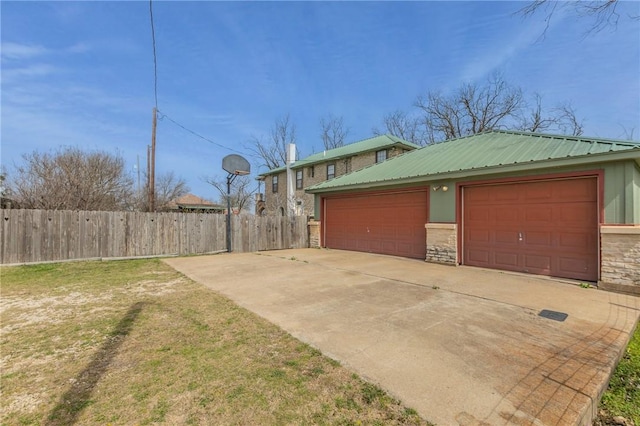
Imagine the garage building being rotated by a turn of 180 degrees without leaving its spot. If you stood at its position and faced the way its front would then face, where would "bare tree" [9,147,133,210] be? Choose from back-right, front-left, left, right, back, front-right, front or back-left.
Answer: back-left

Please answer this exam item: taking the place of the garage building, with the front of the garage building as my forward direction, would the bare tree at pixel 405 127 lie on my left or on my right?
on my right

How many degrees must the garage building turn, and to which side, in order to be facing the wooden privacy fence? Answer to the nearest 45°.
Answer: approximately 45° to its right

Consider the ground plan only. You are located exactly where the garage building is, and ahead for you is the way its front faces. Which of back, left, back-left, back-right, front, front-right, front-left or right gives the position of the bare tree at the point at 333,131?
right

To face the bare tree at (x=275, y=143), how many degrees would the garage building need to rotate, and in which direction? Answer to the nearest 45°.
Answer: approximately 90° to its right

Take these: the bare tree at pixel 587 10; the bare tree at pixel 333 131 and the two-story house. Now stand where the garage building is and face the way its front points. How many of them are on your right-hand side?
2

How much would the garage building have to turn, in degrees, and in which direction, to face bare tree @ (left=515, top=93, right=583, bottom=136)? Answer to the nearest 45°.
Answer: approximately 135° to its right

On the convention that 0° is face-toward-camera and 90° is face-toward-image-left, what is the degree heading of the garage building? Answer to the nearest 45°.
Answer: approximately 45°

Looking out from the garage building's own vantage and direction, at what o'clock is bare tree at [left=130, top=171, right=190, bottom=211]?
The bare tree is roughly at 2 o'clock from the garage building.

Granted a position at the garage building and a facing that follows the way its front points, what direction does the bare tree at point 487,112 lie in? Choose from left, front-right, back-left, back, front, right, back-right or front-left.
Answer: back-right

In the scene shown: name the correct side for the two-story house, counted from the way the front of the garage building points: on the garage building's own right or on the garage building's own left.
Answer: on the garage building's own right

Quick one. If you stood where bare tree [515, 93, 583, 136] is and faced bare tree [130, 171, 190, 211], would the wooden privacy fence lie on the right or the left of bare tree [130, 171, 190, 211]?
left
